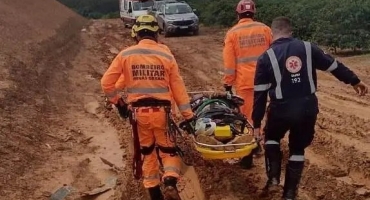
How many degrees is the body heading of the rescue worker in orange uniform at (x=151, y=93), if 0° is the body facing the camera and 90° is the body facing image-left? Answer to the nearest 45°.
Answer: approximately 180°

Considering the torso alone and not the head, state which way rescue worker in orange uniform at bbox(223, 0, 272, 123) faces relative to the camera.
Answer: away from the camera

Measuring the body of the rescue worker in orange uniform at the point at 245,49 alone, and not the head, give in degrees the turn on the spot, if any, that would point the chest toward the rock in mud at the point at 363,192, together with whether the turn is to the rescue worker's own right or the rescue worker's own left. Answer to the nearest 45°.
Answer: approximately 135° to the rescue worker's own right

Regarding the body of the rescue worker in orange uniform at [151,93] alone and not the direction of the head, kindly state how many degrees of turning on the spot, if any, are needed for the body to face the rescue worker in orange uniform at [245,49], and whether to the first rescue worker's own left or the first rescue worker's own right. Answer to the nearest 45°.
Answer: approximately 45° to the first rescue worker's own right

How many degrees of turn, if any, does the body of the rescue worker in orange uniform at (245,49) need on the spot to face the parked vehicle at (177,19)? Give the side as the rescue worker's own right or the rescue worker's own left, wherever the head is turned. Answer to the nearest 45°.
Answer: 0° — they already face it

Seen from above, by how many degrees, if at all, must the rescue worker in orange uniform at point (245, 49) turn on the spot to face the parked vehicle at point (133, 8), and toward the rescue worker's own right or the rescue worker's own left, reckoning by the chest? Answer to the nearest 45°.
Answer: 0° — they already face it

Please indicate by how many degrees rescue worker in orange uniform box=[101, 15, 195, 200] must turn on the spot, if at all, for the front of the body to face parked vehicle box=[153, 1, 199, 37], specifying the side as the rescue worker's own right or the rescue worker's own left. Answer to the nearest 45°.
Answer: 0° — they already face it

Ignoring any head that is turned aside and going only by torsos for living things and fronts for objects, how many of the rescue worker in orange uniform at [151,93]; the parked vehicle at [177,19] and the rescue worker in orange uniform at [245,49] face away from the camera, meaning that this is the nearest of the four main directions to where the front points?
2

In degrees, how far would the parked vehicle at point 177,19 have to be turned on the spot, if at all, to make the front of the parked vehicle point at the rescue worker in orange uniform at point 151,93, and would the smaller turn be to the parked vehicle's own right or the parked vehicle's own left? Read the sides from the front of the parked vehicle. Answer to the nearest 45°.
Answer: approximately 45° to the parked vehicle's own right

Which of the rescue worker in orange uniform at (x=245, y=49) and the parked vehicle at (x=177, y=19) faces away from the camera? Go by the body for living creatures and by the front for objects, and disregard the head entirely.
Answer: the rescue worker in orange uniform

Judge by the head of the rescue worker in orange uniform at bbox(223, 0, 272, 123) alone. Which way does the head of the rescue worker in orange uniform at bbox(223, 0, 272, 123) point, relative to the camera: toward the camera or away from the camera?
away from the camera

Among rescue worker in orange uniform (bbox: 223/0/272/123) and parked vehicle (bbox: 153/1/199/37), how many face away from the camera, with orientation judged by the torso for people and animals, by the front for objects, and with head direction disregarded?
1

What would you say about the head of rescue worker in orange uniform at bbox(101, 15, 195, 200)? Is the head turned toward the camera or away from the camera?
away from the camera

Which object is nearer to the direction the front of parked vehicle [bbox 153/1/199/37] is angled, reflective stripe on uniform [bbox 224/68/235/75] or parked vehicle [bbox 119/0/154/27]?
the reflective stripe on uniform

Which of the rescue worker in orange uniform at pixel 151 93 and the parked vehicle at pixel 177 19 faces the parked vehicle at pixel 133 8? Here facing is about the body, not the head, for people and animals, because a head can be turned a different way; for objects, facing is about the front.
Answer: the rescue worker in orange uniform
